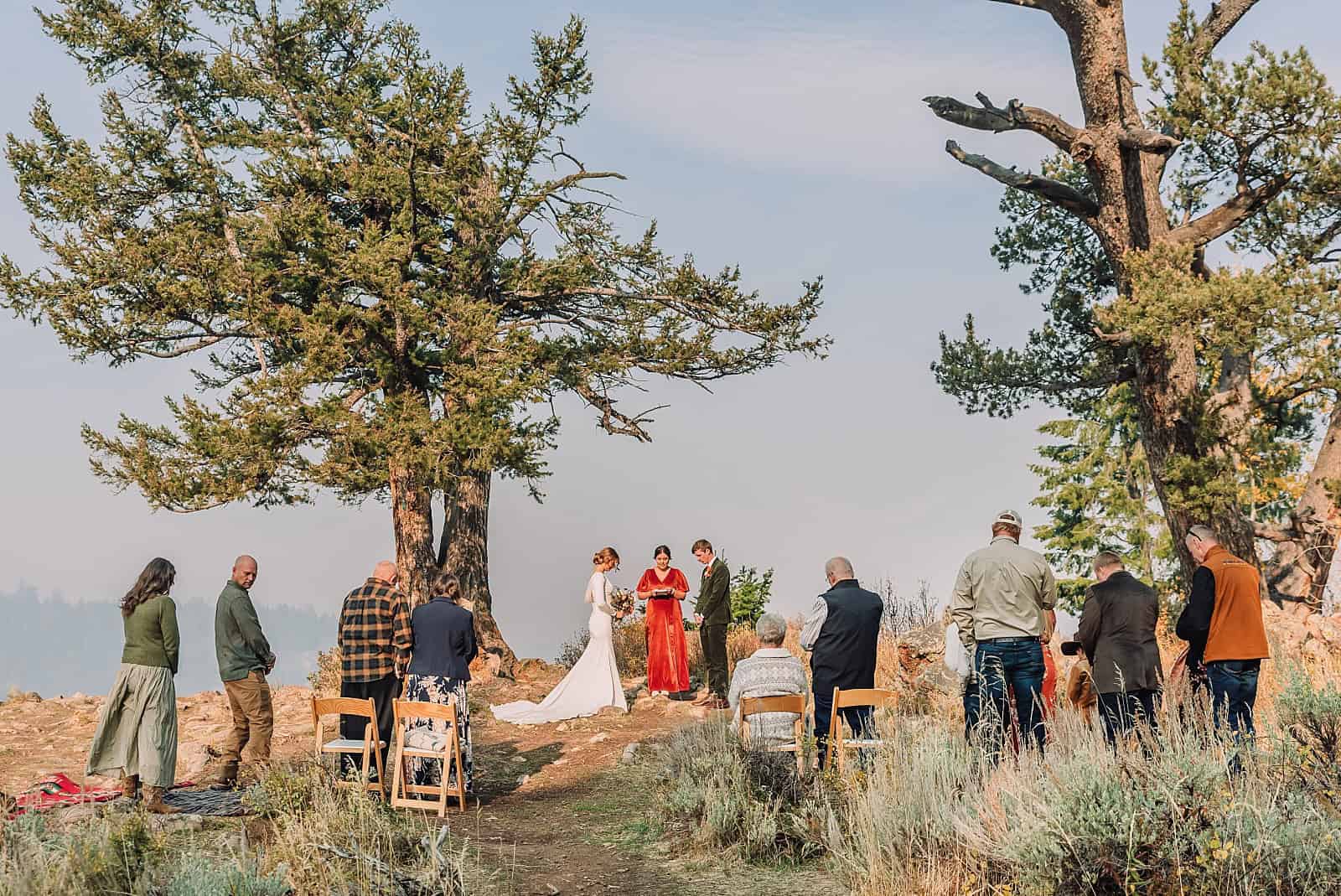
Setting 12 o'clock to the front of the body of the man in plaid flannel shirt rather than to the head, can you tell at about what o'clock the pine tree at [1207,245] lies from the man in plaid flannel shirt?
The pine tree is roughly at 1 o'clock from the man in plaid flannel shirt.

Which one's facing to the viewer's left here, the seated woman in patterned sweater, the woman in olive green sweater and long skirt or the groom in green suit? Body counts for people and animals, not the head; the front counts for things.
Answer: the groom in green suit

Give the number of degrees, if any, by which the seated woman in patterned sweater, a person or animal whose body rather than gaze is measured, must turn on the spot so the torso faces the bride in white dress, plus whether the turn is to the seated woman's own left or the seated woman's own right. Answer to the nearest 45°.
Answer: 0° — they already face them

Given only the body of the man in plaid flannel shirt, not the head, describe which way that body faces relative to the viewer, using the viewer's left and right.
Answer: facing away from the viewer and to the right of the viewer

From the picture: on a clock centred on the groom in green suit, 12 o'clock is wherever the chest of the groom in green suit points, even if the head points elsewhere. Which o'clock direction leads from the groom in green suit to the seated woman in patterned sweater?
The seated woman in patterned sweater is roughly at 9 o'clock from the groom in green suit.

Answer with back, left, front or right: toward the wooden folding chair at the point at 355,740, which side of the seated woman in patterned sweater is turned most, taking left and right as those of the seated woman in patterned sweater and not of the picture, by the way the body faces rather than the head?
left

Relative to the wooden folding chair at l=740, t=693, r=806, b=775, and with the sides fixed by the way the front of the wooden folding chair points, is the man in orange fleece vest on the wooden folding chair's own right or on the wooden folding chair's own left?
on the wooden folding chair's own right

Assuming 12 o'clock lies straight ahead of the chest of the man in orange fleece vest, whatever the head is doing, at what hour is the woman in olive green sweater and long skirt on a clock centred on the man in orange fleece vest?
The woman in olive green sweater and long skirt is roughly at 10 o'clock from the man in orange fleece vest.

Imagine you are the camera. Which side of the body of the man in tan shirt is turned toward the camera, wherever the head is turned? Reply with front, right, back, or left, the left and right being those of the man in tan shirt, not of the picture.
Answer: back

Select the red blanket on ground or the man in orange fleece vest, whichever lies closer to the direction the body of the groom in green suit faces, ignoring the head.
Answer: the red blanket on ground

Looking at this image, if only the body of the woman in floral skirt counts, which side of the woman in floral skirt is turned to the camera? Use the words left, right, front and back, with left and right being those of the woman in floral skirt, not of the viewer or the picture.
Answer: back

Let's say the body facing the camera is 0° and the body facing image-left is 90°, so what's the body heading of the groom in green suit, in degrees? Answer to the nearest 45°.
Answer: approximately 90°

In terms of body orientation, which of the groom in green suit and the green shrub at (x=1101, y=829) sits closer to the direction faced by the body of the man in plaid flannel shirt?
the groom in green suit

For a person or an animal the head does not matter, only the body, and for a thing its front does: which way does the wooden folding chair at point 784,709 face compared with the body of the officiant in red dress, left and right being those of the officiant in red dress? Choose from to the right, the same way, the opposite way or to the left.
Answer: the opposite way

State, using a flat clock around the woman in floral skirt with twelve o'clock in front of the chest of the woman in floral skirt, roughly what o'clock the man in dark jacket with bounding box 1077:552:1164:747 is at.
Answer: The man in dark jacket is roughly at 4 o'clock from the woman in floral skirt.

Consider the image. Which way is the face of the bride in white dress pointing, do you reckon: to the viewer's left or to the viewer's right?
to the viewer's right
